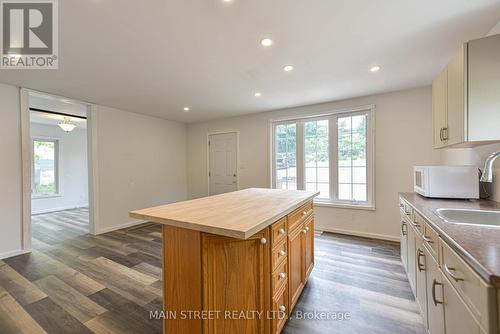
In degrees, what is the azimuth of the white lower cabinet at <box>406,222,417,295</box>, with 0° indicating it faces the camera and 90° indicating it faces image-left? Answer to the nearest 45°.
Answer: approximately 90°

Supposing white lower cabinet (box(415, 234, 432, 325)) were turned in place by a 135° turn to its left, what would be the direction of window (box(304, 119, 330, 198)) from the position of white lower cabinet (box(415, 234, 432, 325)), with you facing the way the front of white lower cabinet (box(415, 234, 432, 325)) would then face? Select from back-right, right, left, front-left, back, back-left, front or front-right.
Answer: back

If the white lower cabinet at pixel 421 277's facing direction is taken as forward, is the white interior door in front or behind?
in front

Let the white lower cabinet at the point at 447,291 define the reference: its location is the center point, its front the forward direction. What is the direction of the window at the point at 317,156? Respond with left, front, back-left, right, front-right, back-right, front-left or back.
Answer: front-right

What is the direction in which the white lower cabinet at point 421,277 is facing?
to the viewer's left

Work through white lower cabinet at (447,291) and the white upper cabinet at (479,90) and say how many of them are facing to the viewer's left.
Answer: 2

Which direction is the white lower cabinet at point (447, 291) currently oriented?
to the viewer's left

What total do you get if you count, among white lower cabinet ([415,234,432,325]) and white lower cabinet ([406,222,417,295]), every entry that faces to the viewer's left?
2

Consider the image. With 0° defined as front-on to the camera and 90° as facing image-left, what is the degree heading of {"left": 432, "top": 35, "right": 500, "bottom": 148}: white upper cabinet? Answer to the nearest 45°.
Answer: approximately 90°

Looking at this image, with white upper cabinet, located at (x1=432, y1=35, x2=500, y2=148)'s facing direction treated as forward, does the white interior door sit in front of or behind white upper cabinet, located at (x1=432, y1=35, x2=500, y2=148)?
in front
